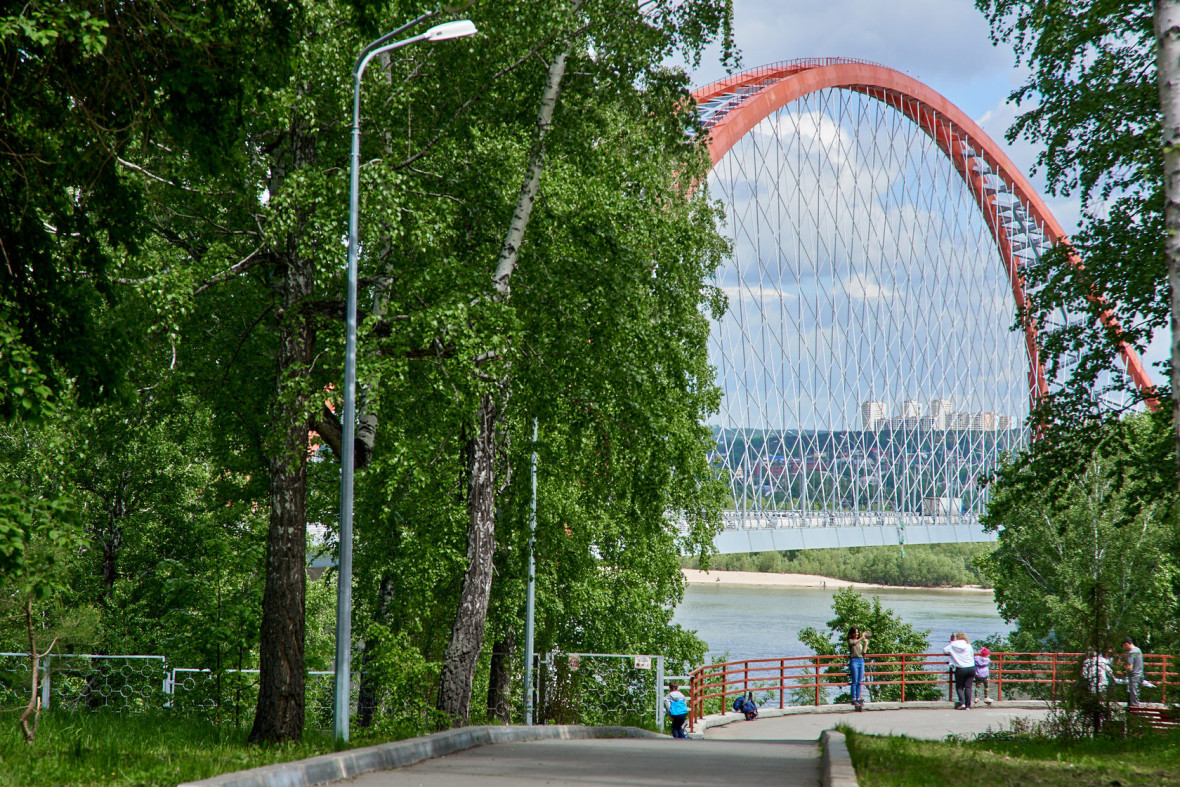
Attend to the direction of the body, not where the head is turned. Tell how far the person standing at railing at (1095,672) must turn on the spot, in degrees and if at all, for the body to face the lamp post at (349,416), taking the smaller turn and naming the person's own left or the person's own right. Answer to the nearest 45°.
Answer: approximately 135° to the person's own left

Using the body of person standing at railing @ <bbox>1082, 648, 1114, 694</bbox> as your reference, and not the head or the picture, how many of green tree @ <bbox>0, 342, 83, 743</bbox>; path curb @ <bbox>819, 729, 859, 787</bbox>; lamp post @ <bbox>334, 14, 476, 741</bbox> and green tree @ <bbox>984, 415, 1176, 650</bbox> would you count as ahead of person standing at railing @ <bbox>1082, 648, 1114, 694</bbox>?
1

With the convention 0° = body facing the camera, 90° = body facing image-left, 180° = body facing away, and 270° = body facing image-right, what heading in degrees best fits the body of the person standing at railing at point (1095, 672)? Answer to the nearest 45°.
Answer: approximately 180°

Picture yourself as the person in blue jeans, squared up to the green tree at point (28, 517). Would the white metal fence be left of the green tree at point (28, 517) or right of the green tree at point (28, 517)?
right

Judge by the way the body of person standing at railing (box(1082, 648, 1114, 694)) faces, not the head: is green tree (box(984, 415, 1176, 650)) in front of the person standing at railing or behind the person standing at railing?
in front
